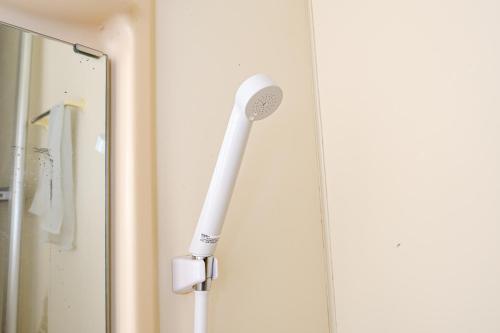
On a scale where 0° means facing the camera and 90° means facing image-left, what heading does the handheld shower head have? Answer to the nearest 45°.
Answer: approximately 315°
